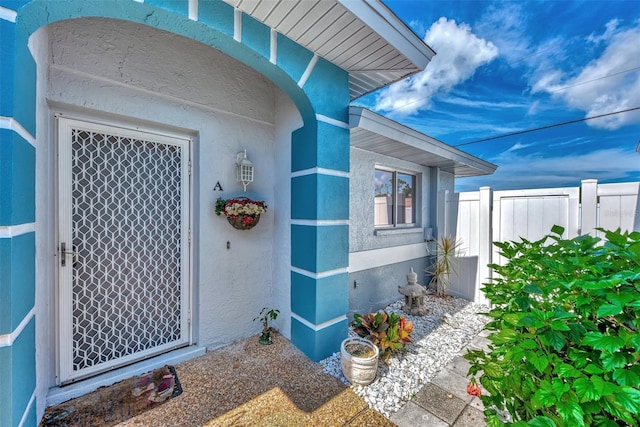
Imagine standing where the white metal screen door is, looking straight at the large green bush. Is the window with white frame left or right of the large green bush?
left

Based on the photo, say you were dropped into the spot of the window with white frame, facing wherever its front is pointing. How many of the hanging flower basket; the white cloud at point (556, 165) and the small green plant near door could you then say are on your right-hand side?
2

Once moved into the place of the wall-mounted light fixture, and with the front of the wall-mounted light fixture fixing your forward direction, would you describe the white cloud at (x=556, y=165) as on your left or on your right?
on your left

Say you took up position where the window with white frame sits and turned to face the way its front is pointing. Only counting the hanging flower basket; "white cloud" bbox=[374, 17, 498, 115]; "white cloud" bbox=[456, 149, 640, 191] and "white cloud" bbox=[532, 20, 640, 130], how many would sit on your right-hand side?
1

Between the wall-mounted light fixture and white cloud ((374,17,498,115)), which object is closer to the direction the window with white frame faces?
the wall-mounted light fixture

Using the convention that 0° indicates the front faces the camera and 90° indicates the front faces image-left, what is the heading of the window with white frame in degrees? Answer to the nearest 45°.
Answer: approximately 315°

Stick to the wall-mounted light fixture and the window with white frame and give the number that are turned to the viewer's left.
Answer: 0

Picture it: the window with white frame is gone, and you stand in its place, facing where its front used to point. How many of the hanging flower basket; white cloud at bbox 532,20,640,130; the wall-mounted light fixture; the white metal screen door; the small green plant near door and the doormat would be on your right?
5

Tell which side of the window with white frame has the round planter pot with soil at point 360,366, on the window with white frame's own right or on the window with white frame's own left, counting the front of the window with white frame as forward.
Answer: on the window with white frame's own right

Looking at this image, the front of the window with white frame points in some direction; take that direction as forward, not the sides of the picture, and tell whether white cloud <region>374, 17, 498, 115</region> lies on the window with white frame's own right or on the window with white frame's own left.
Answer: on the window with white frame's own left

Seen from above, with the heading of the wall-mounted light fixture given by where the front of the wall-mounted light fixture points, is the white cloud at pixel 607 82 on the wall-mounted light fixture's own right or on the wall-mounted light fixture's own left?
on the wall-mounted light fixture's own left

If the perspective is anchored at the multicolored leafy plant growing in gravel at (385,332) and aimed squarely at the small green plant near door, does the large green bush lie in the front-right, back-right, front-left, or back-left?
back-left

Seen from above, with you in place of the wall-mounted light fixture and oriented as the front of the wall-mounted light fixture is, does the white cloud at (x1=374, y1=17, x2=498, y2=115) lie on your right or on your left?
on your left

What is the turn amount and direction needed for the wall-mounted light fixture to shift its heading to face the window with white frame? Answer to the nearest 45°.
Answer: approximately 45° to its left
